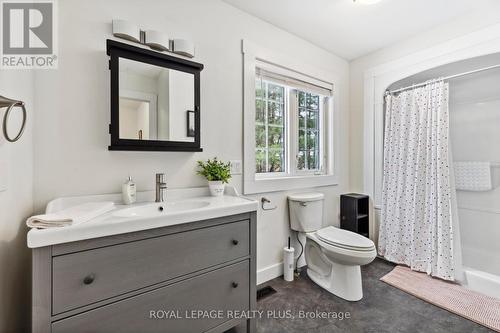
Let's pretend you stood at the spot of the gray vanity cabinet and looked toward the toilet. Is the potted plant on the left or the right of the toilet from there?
left

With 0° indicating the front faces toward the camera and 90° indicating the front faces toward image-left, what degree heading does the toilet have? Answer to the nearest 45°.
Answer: approximately 315°

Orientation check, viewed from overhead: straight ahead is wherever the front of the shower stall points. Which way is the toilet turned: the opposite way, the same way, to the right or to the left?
to the left

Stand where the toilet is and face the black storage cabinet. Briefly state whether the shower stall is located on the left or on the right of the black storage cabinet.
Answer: right

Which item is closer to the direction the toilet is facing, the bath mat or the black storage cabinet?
the bath mat

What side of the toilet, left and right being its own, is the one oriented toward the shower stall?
left
